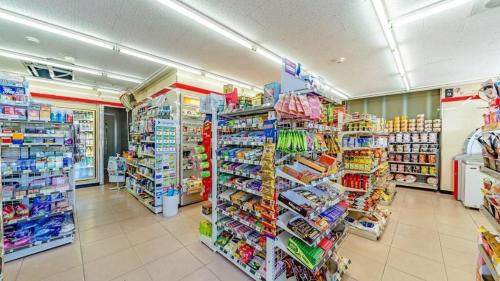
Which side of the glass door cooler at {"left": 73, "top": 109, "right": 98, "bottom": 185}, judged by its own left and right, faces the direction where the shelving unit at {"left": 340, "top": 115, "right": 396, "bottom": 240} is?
front

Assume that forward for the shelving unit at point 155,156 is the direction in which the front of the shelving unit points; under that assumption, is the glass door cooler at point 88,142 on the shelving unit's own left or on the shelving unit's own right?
on the shelving unit's own right

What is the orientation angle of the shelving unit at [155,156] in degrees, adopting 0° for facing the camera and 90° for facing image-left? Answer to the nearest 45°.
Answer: approximately 45°

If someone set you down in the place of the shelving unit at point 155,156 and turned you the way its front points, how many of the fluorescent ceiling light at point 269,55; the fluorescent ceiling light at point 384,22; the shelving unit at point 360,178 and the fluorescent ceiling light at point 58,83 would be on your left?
3

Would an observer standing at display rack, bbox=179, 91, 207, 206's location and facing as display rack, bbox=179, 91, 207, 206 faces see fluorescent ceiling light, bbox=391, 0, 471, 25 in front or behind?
in front

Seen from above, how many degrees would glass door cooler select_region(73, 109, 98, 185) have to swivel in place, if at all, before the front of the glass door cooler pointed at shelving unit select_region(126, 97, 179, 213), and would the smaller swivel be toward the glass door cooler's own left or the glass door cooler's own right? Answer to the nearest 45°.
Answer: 0° — it already faces it

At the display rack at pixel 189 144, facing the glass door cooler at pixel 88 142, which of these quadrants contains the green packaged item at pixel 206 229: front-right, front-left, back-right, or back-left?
back-left

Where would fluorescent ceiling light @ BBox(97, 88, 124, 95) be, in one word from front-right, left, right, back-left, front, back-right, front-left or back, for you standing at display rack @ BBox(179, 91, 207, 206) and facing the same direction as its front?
back

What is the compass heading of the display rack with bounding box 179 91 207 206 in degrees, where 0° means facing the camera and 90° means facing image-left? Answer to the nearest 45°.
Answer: approximately 315°
